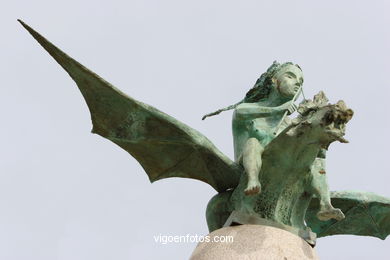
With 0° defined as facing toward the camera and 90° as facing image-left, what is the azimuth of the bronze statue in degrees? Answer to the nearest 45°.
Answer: approximately 315°
